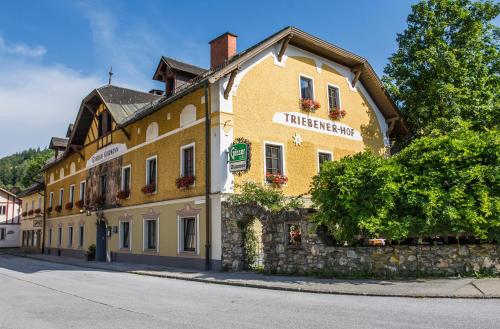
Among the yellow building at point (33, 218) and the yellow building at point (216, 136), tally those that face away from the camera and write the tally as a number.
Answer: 0

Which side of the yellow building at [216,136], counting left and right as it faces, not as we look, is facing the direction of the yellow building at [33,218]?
right

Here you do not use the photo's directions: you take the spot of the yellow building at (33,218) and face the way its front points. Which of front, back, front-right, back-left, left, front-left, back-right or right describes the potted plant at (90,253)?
front-left

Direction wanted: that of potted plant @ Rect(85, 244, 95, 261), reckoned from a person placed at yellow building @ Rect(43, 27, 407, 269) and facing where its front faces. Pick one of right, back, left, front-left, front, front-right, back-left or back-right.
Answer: right

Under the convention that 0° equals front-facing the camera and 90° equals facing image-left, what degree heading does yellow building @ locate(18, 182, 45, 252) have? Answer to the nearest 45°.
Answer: approximately 45°

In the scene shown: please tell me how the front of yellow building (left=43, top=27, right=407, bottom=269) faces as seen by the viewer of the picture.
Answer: facing the viewer and to the left of the viewer

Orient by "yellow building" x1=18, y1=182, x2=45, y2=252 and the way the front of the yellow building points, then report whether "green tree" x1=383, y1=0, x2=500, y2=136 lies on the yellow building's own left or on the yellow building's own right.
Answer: on the yellow building's own left

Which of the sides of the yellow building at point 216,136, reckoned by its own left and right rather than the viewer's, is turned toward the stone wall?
left

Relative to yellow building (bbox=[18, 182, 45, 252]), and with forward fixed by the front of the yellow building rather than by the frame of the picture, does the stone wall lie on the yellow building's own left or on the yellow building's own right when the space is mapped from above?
on the yellow building's own left
